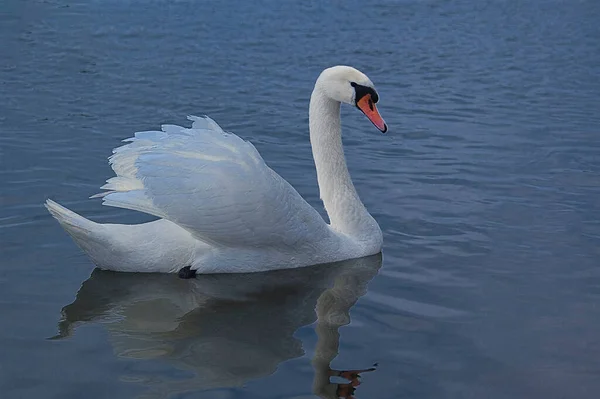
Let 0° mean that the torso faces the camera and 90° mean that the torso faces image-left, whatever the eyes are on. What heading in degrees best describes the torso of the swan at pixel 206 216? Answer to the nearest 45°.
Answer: approximately 270°
